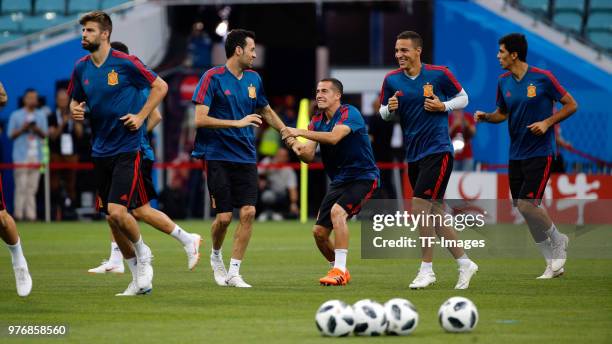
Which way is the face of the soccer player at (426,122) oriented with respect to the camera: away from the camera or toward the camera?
toward the camera

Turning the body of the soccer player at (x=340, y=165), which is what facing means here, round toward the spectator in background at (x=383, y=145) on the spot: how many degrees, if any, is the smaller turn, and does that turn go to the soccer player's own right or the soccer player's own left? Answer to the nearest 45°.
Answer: approximately 135° to the soccer player's own right

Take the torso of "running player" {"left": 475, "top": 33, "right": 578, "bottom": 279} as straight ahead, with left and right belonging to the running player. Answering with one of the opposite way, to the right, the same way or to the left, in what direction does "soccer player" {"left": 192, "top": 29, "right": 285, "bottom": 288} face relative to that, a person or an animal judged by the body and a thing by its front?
to the left

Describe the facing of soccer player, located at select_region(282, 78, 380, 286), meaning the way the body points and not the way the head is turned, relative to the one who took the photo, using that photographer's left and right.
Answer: facing the viewer and to the left of the viewer

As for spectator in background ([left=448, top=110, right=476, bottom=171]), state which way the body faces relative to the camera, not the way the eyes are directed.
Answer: toward the camera

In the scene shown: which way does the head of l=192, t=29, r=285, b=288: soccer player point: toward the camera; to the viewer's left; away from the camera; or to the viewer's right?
to the viewer's right

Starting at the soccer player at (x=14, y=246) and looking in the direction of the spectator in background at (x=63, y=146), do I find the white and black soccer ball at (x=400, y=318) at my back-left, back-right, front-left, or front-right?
back-right

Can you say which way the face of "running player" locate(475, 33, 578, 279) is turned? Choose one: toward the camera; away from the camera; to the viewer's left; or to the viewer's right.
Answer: to the viewer's left

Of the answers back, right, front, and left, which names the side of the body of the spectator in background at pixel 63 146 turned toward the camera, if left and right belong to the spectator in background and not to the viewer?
front

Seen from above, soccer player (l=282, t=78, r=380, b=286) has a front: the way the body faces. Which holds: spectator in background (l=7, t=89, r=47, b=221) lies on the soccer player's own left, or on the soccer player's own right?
on the soccer player's own right

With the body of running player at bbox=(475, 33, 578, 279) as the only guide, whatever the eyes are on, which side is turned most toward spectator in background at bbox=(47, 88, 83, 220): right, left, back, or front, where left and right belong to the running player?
right

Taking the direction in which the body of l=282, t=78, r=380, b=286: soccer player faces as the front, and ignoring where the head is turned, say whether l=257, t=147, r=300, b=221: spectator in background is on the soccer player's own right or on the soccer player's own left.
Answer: on the soccer player's own right

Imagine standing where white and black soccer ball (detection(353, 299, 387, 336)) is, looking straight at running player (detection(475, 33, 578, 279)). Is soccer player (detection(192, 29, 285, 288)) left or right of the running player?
left

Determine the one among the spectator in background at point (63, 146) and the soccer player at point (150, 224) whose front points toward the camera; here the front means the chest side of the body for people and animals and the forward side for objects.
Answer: the spectator in background

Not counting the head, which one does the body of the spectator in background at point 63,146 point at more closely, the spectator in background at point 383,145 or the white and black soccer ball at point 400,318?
the white and black soccer ball

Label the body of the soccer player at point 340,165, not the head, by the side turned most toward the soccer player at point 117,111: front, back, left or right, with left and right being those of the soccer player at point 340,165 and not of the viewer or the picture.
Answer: front

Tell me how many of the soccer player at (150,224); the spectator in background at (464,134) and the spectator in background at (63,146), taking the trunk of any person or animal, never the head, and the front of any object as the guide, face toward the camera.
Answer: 2
